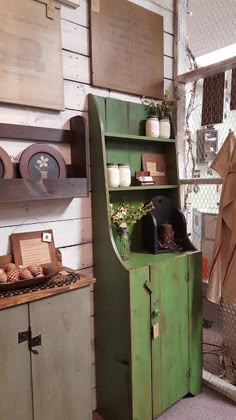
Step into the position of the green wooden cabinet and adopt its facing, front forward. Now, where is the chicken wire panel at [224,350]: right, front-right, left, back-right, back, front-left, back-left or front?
left

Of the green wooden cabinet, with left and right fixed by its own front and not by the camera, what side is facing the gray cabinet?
right

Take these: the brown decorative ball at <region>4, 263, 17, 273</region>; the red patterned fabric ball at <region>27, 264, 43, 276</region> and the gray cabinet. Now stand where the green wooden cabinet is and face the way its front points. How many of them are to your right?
3

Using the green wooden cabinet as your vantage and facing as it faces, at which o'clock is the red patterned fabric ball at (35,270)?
The red patterned fabric ball is roughly at 3 o'clock from the green wooden cabinet.

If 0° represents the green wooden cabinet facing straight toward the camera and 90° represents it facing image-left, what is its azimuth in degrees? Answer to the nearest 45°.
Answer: approximately 315°

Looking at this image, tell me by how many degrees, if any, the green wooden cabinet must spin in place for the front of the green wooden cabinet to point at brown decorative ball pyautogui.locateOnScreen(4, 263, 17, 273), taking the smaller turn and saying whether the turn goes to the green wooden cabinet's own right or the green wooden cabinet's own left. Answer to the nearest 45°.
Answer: approximately 90° to the green wooden cabinet's own right
